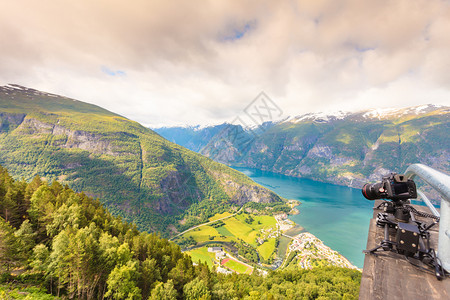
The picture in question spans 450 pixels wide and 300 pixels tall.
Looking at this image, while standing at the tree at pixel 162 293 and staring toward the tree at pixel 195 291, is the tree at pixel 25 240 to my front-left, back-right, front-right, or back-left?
back-left

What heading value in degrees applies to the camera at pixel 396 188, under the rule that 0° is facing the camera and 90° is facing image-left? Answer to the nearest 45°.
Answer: approximately 135°

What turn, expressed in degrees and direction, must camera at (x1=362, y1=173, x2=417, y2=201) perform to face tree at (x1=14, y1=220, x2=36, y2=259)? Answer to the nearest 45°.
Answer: approximately 45° to its left

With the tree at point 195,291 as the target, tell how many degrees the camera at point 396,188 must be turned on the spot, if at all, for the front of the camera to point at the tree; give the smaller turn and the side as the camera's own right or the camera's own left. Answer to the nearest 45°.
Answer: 0° — it already faces it

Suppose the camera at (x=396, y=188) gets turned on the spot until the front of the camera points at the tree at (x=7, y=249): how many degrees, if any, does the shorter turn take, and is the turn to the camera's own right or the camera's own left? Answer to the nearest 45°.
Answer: approximately 45° to the camera's own left

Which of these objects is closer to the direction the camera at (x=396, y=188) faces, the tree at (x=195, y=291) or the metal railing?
the tree

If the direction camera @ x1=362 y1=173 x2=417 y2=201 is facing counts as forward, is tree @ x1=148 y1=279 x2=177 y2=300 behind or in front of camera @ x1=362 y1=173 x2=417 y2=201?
in front
